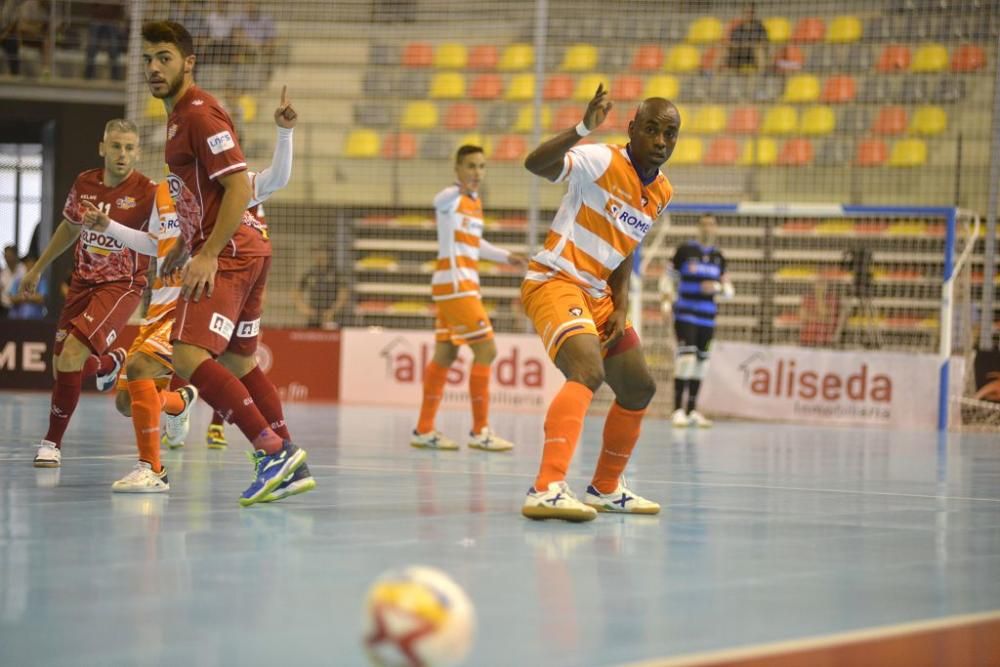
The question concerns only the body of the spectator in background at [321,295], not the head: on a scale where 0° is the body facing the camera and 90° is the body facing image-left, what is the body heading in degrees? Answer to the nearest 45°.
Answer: approximately 0°

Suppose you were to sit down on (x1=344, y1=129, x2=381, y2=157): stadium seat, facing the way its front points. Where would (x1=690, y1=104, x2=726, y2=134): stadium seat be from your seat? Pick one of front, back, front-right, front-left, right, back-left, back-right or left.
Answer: left

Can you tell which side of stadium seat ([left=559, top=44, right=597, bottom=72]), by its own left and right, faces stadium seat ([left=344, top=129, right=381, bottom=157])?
right

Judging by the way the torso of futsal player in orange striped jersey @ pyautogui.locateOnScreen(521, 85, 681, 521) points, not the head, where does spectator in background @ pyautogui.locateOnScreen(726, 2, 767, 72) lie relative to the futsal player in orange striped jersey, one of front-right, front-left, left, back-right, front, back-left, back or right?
back-left

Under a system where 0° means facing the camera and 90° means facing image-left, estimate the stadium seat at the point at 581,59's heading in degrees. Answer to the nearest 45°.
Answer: approximately 0°

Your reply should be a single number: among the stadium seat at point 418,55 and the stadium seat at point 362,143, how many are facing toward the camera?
2

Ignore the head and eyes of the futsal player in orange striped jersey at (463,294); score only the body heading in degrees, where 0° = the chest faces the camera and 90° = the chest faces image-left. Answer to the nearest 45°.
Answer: approximately 315°

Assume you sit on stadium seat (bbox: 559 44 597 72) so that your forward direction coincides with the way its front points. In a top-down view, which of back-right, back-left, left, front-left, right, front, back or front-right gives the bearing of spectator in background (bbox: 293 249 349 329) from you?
front-right

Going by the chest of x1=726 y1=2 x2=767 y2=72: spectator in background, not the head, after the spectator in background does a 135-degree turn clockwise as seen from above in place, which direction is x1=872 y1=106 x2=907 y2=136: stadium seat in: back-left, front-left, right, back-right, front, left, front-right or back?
back-right
